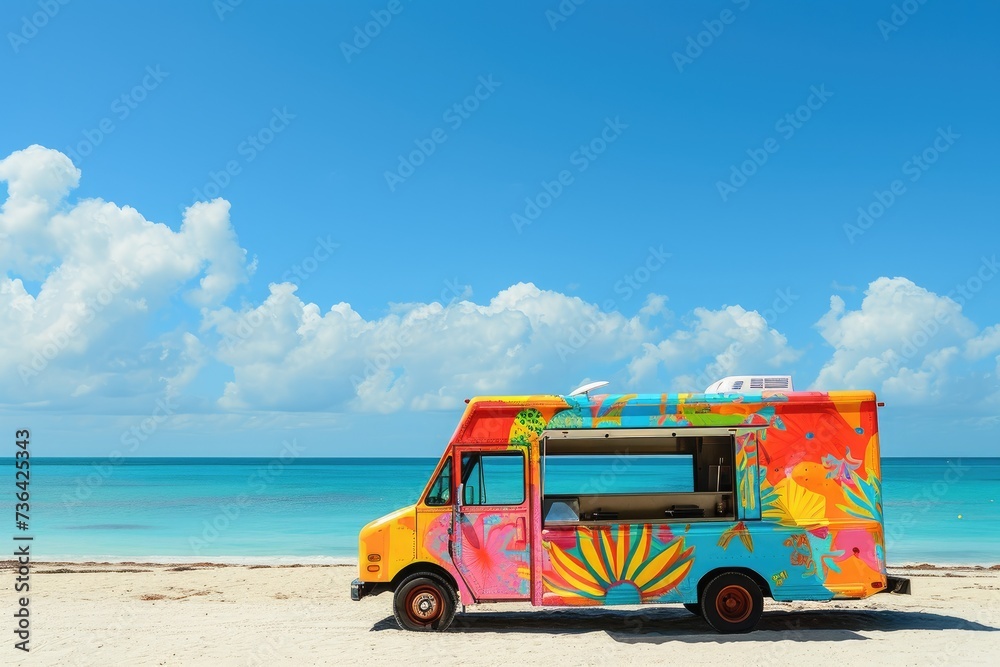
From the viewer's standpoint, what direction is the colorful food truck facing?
to the viewer's left
